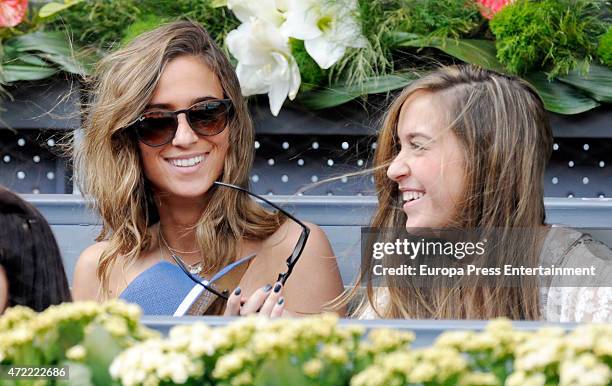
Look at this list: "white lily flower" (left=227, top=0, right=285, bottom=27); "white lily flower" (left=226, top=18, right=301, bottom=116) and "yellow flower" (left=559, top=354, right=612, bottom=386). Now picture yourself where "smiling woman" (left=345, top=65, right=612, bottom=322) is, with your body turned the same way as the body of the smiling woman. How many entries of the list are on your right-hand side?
2

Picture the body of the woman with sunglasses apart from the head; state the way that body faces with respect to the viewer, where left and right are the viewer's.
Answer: facing the viewer

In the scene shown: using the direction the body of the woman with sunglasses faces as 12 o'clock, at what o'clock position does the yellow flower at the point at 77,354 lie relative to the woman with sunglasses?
The yellow flower is roughly at 12 o'clock from the woman with sunglasses.

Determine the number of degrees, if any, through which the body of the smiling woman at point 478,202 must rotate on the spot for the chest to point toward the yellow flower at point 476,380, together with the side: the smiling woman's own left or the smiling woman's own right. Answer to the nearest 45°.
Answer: approximately 45° to the smiling woman's own left

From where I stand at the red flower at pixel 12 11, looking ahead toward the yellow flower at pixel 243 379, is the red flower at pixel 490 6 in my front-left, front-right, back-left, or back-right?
front-left

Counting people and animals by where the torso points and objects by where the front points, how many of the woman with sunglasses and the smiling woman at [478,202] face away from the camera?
0

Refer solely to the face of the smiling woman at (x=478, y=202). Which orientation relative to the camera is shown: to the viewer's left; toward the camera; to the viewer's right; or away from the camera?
to the viewer's left

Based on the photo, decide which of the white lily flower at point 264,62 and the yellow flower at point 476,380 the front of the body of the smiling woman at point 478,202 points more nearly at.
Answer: the yellow flower

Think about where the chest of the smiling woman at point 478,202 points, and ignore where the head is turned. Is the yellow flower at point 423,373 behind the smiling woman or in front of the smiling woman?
in front

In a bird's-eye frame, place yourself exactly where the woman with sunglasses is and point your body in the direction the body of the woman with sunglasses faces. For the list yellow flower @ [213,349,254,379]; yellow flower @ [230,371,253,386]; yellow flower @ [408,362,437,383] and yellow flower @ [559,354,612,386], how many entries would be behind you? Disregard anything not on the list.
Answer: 0

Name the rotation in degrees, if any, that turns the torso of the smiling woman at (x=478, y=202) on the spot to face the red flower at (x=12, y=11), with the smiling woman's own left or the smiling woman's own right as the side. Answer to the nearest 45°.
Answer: approximately 45° to the smiling woman's own right

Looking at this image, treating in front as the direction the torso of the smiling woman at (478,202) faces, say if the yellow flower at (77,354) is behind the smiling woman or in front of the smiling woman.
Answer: in front

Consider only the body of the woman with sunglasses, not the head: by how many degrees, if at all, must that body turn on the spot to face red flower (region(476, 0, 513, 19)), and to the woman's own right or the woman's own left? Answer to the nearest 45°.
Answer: approximately 90° to the woman's own left

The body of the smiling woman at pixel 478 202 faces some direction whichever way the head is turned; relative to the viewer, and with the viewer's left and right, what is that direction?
facing the viewer and to the left of the viewer

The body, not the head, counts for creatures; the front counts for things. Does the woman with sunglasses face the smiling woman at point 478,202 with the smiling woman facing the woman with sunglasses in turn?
no
